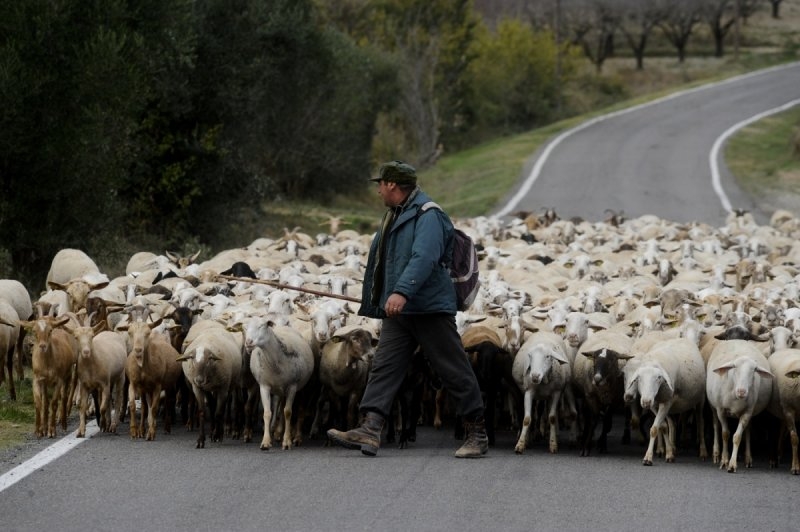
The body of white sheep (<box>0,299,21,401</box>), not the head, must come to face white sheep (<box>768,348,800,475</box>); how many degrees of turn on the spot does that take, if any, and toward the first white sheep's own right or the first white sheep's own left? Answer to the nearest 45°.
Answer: approximately 135° to the first white sheep's own left

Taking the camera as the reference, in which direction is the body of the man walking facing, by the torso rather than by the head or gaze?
to the viewer's left

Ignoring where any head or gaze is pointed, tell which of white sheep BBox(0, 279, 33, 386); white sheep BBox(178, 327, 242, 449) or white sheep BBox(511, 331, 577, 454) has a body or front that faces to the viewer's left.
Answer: white sheep BBox(0, 279, 33, 386)

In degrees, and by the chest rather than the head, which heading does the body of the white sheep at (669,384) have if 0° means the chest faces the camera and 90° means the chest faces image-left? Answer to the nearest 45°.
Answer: approximately 45°

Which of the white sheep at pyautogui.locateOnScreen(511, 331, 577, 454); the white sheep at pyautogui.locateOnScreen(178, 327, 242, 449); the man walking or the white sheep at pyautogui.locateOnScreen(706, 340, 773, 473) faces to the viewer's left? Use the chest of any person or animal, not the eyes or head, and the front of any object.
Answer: the man walking

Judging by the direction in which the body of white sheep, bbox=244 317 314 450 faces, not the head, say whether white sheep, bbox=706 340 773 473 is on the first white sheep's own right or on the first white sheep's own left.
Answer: on the first white sheep's own left

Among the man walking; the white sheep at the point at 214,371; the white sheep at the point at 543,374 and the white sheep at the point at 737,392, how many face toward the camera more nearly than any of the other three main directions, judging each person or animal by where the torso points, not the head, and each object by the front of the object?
3

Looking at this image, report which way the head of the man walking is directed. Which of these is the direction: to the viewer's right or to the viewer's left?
to the viewer's left

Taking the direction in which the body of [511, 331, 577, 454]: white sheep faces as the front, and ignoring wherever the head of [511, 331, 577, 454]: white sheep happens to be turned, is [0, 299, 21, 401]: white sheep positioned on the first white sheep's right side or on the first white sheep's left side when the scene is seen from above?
on the first white sheep's right side

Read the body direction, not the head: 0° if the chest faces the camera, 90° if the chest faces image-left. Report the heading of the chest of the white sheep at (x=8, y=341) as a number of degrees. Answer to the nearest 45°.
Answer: approximately 90°

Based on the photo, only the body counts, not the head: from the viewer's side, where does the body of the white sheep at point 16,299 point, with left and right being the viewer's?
facing to the left of the viewer

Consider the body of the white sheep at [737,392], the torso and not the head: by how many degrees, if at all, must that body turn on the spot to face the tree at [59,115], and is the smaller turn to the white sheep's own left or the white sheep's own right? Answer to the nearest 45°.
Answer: approximately 135° to the white sheep's own right

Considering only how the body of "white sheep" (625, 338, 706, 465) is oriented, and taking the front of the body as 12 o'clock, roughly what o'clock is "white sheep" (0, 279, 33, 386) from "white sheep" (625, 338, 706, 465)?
"white sheep" (0, 279, 33, 386) is roughly at 2 o'clock from "white sheep" (625, 338, 706, 465).

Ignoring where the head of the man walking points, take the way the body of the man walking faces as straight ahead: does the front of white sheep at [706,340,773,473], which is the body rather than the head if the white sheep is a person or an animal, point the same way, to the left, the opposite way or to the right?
to the left
